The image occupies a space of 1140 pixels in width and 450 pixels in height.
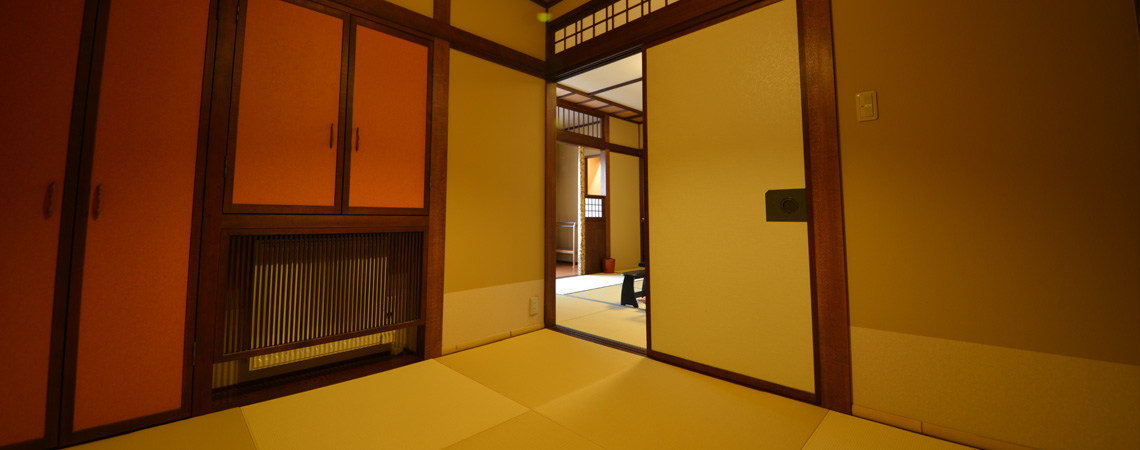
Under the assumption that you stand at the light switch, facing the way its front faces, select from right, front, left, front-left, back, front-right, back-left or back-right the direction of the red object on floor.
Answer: back-right

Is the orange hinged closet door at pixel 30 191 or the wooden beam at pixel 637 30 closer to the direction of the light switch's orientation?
the orange hinged closet door

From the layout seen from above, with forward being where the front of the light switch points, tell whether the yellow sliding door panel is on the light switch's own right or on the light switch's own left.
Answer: on the light switch's own right

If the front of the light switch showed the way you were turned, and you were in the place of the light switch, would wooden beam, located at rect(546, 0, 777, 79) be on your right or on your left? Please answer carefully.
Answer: on your right

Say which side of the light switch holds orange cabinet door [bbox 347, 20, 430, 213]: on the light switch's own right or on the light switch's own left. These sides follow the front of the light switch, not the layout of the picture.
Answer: on the light switch's own right

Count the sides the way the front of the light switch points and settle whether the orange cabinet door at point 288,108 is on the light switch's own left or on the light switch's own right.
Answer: on the light switch's own right

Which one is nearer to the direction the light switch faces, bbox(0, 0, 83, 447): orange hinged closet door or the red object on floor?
the orange hinged closet door

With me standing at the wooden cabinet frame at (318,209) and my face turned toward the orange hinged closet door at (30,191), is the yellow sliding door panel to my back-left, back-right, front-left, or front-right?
back-left
